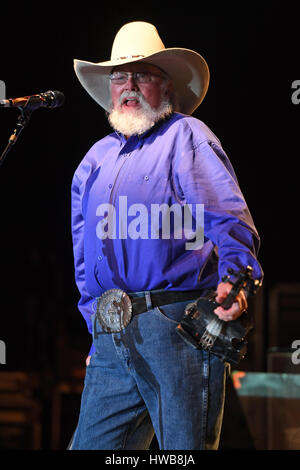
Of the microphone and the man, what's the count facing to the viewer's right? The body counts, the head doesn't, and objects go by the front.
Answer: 1

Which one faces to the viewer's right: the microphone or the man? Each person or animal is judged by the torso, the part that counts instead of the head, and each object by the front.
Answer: the microphone

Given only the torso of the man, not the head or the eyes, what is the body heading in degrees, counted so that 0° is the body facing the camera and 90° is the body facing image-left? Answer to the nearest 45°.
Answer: approximately 45°

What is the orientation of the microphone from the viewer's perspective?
to the viewer's right
